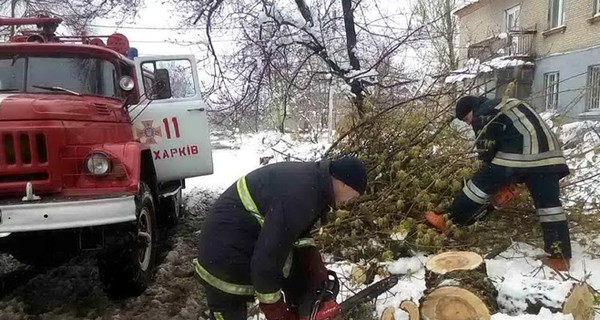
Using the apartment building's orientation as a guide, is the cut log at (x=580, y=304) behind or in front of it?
in front

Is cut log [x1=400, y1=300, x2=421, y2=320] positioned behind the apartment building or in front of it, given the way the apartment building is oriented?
in front

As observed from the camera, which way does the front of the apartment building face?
facing the viewer and to the left of the viewer

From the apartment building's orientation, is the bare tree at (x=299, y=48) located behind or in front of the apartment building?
in front

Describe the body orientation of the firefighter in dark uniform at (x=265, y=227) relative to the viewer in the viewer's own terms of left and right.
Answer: facing to the right of the viewer

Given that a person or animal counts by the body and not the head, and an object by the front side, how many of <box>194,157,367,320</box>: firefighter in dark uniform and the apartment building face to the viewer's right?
1

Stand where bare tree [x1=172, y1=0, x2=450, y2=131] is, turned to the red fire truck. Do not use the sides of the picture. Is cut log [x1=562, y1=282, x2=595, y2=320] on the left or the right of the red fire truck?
left

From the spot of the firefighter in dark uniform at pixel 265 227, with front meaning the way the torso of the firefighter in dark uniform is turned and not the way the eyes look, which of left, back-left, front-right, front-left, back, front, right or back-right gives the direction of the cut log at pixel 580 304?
front

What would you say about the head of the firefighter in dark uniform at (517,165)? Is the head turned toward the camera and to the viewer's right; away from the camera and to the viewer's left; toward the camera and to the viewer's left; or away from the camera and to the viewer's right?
away from the camera and to the viewer's left

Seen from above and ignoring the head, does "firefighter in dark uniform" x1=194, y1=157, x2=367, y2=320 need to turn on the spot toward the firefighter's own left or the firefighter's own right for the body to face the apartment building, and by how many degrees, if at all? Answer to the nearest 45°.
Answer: approximately 45° to the firefighter's own left
